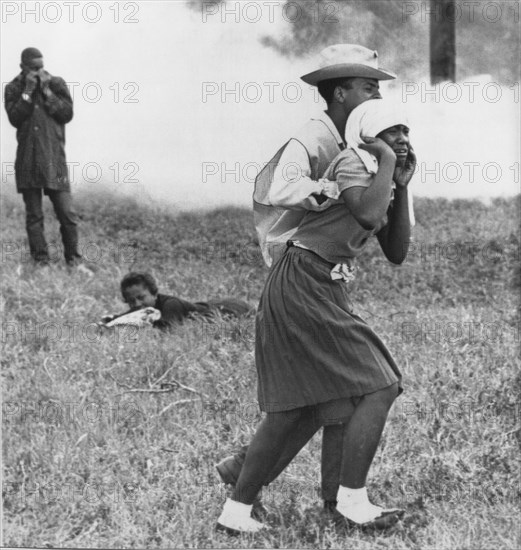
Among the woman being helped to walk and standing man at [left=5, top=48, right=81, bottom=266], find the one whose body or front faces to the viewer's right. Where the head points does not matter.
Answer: the woman being helped to walk

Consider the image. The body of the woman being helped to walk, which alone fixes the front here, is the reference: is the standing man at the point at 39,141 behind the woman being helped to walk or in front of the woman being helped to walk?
behind

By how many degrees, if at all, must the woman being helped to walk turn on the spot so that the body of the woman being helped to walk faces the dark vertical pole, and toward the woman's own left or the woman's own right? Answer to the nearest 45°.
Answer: approximately 45° to the woman's own left

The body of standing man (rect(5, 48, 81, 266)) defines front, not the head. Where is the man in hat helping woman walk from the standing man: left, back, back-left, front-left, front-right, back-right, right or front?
front-left

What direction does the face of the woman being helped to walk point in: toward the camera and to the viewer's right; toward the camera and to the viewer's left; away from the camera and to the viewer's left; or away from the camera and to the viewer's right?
toward the camera and to the viewer's right

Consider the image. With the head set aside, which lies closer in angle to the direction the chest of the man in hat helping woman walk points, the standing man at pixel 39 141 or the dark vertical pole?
the dark vertical pole

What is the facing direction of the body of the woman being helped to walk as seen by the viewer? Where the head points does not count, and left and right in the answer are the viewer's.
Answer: facing to the right of the viewer

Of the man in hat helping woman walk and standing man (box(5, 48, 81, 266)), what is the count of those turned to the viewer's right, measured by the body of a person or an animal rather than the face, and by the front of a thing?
1

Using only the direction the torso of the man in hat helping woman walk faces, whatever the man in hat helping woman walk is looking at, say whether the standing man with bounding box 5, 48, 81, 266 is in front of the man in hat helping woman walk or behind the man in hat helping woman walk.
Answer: behind

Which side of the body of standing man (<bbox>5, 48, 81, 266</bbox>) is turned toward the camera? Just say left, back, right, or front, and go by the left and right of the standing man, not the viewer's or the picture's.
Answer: front

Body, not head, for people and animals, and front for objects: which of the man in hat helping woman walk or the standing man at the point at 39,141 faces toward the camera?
the standing man

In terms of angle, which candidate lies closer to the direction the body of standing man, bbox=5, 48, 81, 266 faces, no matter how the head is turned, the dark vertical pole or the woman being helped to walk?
the woman being helped to walk

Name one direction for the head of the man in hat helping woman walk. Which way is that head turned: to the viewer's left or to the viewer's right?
to the viewer's right

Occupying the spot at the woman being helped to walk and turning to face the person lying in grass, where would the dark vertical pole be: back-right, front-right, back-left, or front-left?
front-right
